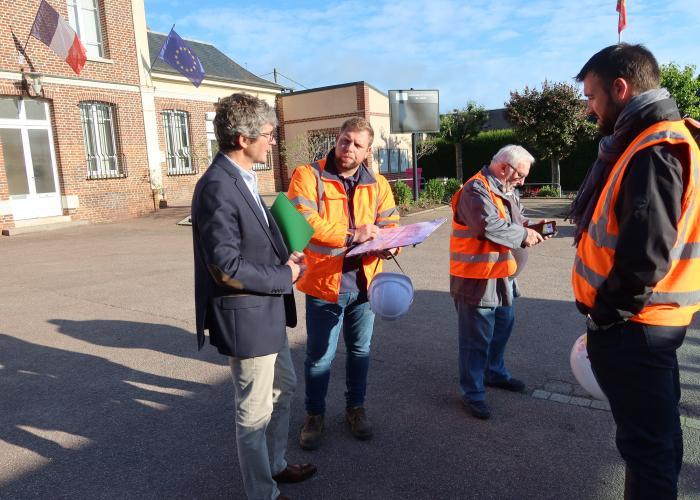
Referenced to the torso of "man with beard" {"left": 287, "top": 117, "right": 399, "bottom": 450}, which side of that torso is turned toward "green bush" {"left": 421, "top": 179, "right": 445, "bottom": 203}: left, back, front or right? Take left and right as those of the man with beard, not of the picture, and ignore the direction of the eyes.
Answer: back

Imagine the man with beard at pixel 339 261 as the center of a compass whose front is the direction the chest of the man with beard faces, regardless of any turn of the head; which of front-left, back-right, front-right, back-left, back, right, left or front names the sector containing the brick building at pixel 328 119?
back

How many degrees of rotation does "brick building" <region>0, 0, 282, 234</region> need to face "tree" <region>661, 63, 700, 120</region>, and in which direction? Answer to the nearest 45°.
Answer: approximately 45° to its left

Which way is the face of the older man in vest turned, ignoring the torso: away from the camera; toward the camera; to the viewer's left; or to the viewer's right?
to the viewer's right

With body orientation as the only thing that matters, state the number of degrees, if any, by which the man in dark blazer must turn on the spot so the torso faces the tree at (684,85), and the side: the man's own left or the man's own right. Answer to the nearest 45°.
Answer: approximately 45° to the man's own left

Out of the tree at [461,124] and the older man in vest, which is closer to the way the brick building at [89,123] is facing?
the older man in vest

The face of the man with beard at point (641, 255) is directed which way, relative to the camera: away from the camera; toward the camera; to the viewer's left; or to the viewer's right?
to the viewer's left

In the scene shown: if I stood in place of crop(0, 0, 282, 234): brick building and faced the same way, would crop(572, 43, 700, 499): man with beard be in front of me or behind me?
in front

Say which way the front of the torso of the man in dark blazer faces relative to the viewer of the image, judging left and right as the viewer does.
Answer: facing to the right of the viewer

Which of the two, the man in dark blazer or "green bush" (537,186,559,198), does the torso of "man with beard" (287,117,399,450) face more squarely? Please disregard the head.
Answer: the man in dark blazer

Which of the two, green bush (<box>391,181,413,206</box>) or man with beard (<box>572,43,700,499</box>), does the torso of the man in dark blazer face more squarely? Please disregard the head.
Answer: the man with beard

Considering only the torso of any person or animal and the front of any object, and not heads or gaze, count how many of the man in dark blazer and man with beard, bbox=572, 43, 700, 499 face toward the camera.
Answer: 0

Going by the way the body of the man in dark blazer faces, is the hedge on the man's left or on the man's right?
on the man's left

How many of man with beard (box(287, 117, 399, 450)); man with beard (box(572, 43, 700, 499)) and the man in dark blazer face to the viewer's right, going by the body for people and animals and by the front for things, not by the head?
1

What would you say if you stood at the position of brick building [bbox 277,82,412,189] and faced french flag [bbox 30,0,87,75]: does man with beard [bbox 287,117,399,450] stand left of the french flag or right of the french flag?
left

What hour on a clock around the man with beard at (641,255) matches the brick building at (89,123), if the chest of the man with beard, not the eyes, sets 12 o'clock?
The brick building is roughly at 1 o'clock from the man with beard.

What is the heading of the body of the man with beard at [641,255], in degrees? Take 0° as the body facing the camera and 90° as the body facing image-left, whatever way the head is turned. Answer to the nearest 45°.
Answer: approximately 90°
